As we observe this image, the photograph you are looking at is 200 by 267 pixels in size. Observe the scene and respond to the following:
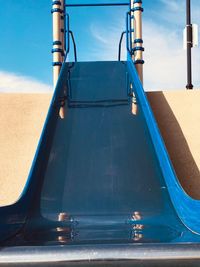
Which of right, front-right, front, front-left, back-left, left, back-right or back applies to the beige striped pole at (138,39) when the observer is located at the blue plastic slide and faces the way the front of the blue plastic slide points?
back

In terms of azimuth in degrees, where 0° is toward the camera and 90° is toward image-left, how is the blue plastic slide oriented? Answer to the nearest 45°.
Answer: approximately 0°

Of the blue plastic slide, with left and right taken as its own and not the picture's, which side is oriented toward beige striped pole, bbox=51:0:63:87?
back
